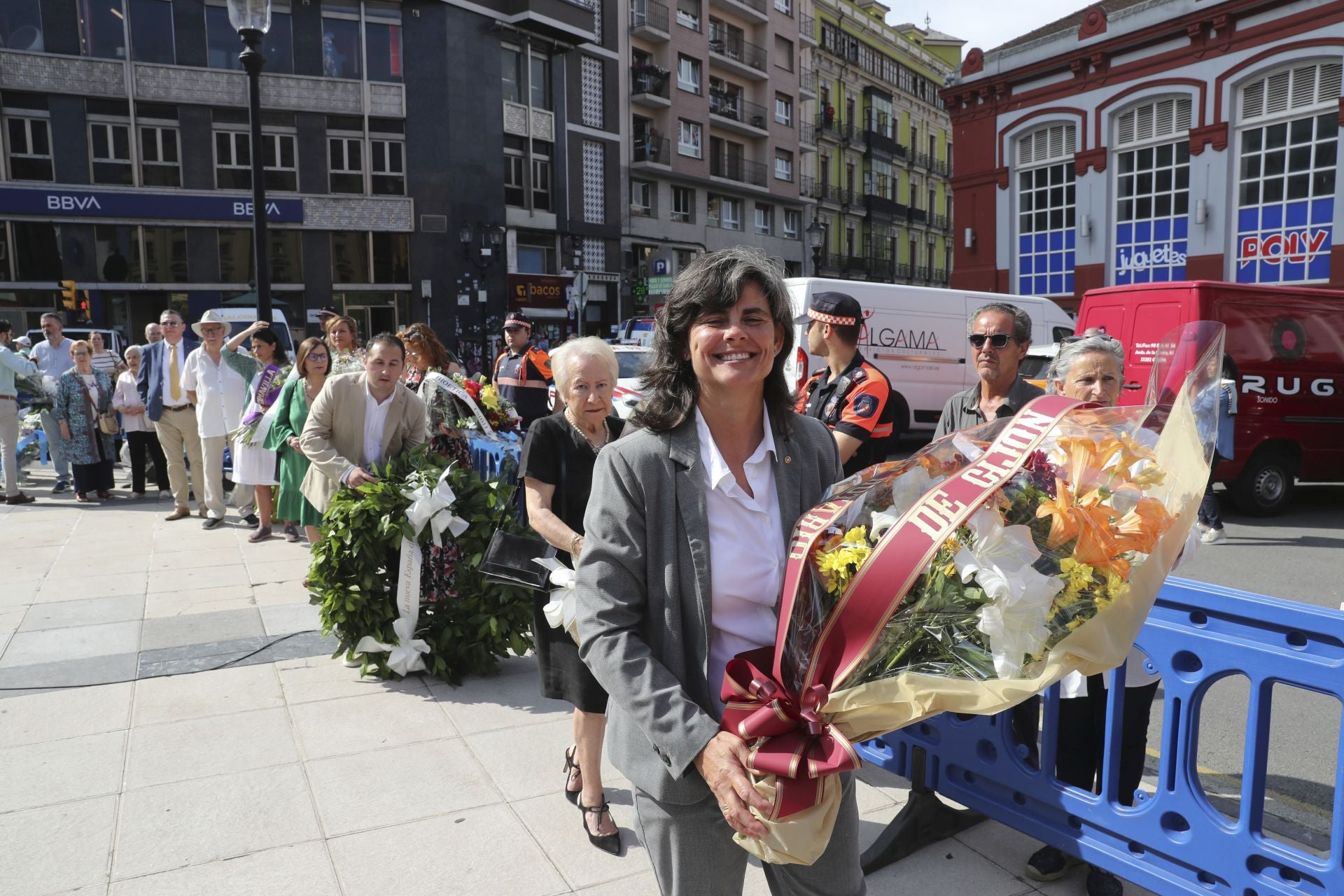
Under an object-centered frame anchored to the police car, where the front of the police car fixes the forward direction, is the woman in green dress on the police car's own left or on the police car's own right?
on the police car's own right

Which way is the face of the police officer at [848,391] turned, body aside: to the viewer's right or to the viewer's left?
to the viewer's left

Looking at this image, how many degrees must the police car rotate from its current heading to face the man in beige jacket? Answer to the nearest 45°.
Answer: approximately 45° to its right

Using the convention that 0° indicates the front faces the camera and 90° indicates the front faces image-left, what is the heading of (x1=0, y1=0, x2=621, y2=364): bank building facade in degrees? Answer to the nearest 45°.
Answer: approximately 0°

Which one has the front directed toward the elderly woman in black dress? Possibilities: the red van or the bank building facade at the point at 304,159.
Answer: the bank building facade

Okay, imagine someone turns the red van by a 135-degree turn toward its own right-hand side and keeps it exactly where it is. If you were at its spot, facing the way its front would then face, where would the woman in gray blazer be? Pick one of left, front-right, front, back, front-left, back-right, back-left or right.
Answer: front

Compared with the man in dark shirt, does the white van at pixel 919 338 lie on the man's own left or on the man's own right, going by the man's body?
on the man's own right

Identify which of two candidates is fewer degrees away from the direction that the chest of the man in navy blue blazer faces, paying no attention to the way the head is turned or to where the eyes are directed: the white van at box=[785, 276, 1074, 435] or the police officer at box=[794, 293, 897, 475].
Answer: the police officer

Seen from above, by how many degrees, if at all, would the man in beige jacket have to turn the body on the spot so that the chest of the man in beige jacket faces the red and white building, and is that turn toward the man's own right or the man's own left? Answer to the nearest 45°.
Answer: approximately 135° to the man's own left

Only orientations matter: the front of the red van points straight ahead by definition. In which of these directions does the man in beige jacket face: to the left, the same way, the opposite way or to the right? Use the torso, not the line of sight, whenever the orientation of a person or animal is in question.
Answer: to the right

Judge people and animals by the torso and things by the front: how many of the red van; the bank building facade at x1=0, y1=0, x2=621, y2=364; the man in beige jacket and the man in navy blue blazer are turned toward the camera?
3
